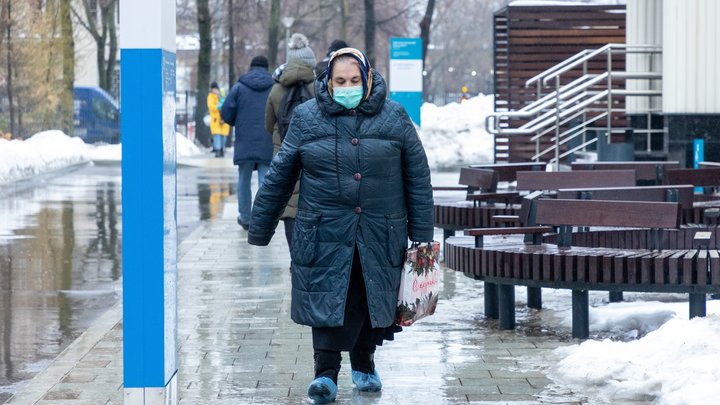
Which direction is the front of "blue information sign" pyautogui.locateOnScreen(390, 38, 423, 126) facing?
toward the camera

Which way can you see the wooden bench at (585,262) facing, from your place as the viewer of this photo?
facing the viewer

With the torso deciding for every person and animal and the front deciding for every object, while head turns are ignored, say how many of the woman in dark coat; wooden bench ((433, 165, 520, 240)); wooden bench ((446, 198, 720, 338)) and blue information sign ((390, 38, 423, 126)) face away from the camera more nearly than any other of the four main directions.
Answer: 0

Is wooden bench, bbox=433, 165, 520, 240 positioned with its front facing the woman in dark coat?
yes

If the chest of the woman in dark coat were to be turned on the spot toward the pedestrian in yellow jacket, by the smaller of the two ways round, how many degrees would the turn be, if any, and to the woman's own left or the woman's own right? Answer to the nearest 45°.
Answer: approximately 180°

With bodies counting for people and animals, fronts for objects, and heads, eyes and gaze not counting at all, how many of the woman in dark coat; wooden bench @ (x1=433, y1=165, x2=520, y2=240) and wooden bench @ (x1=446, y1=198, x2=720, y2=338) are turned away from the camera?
0

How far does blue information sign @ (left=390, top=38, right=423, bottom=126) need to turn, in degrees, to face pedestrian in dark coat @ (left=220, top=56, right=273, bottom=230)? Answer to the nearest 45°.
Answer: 0° — it already faces them

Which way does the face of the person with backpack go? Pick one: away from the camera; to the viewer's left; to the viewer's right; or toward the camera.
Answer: away from the camera

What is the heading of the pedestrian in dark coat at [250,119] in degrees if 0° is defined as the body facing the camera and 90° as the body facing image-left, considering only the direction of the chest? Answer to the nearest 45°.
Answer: approximately 180°

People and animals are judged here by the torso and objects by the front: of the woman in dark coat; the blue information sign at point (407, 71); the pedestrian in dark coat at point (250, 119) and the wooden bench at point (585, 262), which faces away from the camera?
the pedestrian in dark coat

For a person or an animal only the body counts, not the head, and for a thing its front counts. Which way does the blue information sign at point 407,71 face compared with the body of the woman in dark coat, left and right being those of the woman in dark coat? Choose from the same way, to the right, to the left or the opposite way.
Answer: the same way

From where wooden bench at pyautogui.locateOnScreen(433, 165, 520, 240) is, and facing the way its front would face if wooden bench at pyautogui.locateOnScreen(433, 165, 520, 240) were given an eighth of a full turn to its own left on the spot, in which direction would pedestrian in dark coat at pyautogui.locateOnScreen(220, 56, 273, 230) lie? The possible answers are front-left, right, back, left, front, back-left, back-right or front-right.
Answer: back

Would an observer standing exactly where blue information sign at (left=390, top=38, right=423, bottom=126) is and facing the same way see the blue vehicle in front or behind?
behind

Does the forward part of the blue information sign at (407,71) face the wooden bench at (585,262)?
yes

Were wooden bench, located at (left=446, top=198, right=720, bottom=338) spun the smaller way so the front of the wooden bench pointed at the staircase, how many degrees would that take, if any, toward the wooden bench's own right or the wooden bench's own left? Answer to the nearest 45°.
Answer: approximately 180°

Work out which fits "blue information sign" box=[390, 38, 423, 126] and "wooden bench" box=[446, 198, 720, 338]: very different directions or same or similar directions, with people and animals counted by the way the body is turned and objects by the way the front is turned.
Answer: same or similar directions

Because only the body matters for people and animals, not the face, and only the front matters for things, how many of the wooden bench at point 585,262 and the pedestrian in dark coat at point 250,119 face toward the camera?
1

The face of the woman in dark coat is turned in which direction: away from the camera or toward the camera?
toward the camera

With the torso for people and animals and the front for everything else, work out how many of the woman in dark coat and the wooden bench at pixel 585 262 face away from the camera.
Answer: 0

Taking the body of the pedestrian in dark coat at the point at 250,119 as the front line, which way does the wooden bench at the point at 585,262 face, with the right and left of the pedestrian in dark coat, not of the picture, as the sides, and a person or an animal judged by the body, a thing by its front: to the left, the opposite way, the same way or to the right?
the opposite way
